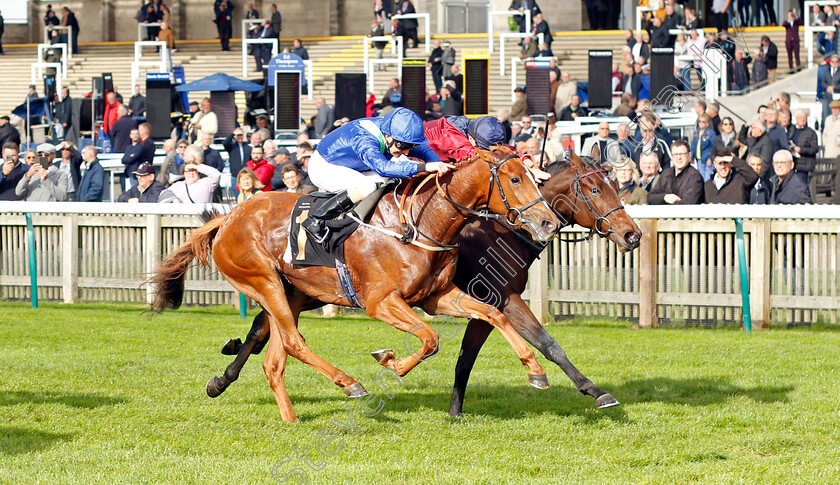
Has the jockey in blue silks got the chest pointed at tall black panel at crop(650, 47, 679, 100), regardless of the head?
no

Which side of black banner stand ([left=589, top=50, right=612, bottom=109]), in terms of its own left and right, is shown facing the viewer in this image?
front

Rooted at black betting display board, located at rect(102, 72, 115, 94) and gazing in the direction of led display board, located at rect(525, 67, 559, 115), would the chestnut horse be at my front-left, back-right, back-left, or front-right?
front-right

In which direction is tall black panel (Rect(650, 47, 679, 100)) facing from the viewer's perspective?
toward the camera

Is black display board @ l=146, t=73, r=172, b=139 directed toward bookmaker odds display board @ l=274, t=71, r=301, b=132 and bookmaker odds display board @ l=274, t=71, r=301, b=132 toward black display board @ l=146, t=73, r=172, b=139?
no

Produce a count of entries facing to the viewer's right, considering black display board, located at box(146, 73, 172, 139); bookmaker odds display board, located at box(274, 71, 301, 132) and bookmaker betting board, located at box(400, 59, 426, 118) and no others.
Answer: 0

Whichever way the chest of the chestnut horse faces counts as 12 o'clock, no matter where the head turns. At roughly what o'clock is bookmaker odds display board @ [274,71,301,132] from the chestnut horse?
The bookmaker odds display board is roughly at 9 o'clock from the chestnut horse.

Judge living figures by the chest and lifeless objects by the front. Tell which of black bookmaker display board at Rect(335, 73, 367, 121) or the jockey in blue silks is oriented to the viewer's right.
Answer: the jockey in blue silks

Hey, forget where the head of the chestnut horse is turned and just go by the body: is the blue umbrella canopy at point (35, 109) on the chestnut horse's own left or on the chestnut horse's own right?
on the chestnut horse's own left

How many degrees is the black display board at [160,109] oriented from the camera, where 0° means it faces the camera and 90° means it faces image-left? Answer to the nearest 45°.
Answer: approximately 0°

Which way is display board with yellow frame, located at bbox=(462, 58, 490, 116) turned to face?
toward the camera

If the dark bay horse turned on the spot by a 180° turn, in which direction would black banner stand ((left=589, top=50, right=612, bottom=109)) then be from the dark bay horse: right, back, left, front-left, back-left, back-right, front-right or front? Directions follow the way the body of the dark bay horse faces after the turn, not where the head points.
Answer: right

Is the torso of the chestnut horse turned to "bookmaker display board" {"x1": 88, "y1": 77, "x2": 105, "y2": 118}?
no

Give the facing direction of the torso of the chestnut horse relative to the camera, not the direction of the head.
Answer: to the viewer's right

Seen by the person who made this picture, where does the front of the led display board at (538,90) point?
facing the viewer

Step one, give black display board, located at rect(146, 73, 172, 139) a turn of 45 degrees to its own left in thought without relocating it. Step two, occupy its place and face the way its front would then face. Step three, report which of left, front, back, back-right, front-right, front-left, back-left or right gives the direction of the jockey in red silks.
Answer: front-right

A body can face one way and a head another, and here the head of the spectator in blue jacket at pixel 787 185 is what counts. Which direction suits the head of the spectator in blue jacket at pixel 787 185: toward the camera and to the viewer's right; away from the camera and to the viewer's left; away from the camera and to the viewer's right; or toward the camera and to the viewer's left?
toward the camera and to the viewer's left

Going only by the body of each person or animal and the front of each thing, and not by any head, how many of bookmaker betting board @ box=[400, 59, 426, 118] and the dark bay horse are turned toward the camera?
1

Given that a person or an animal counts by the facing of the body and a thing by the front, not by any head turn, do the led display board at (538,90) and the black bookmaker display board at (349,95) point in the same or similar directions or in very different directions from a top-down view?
same or similar directions
